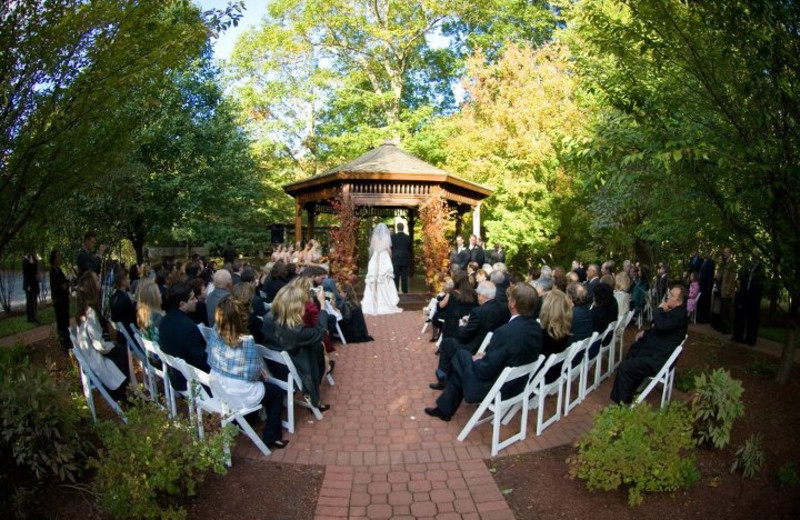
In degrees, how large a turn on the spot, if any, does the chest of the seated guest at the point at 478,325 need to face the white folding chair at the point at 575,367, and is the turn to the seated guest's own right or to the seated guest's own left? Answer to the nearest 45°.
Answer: approximately 180°

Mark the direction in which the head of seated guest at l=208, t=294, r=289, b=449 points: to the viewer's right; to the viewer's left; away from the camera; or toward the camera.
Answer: away from the camera

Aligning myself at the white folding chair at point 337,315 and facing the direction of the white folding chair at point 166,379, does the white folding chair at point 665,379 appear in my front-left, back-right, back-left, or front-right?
front-left

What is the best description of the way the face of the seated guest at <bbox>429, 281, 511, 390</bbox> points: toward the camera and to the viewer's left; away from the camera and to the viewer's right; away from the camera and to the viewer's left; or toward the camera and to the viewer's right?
away from the camera and to the viewer's left

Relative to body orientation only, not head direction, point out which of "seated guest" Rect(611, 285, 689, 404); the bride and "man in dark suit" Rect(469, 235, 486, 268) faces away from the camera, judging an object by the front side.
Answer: the bride

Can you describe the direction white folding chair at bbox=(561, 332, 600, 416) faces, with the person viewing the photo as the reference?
facing away from the viewer and to the left of the viewer

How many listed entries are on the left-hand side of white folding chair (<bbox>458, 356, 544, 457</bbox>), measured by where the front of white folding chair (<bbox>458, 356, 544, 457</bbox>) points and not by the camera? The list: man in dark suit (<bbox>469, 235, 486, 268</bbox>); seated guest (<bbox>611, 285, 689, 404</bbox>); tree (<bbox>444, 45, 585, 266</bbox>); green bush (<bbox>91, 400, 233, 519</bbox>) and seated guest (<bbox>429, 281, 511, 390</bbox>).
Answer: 1

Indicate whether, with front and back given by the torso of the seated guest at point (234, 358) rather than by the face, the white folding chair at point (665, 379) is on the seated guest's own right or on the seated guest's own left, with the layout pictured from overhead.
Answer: on the seated guest's own right

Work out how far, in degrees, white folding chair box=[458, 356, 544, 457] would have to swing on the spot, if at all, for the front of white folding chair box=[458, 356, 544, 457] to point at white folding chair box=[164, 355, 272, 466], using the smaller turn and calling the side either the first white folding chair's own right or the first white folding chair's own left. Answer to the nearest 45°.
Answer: approximately 45° to the first white folding chair's own left

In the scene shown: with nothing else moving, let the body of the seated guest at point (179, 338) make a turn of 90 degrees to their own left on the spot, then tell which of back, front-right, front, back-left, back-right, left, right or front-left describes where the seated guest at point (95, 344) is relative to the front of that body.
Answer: front

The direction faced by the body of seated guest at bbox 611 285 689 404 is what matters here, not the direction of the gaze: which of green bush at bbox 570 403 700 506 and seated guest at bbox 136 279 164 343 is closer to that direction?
the seated guest

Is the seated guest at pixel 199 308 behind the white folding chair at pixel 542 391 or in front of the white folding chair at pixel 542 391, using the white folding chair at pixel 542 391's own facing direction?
in front

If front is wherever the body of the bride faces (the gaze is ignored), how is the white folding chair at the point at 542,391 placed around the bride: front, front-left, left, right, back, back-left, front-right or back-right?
back

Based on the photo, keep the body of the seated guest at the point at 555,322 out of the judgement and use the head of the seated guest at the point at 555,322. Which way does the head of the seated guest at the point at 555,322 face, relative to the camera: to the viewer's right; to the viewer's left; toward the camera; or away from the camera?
away from the camera

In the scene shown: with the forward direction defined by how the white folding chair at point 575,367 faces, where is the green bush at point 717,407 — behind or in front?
behind

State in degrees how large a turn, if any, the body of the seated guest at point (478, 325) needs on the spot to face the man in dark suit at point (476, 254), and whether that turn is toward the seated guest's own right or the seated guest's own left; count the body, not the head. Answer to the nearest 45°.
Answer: approximately 45° to the seated guest's own right

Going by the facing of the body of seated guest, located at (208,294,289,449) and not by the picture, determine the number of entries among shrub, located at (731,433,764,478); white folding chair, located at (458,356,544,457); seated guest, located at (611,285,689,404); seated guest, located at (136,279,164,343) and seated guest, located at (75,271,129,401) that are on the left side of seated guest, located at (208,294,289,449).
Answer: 2

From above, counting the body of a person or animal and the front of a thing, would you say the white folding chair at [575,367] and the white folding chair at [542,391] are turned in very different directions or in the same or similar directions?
same or similar directions
